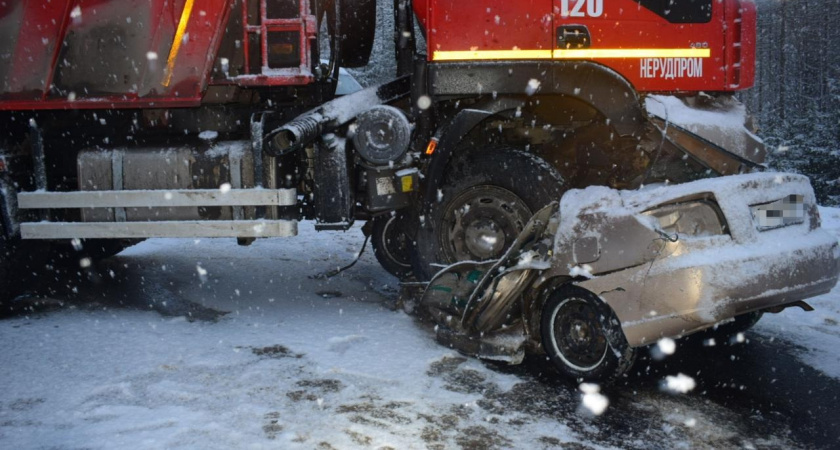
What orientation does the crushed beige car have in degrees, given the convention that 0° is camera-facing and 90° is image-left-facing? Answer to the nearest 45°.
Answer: approximately 135°
